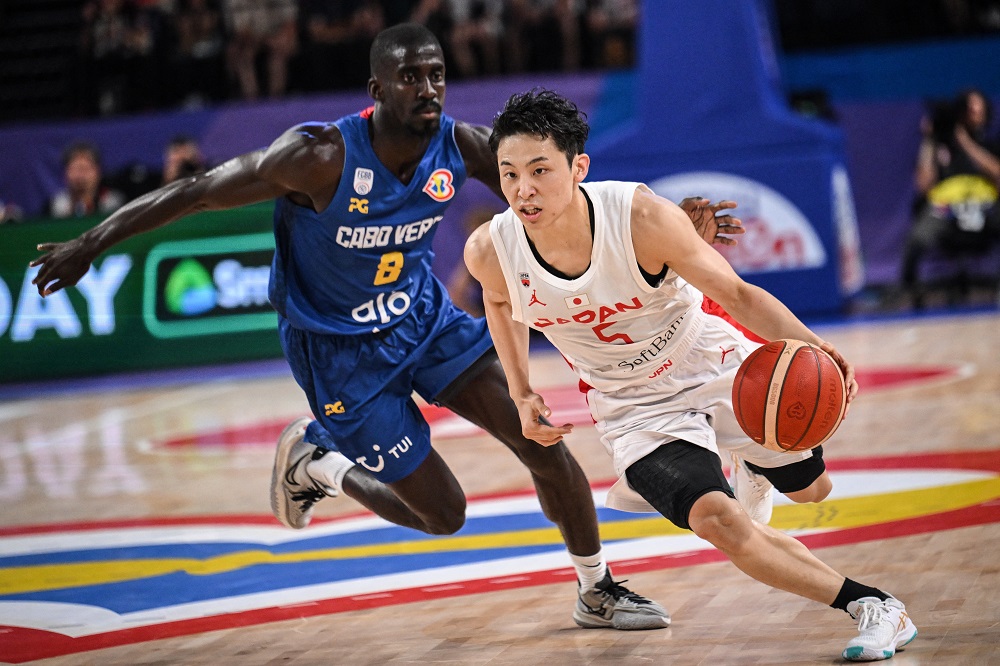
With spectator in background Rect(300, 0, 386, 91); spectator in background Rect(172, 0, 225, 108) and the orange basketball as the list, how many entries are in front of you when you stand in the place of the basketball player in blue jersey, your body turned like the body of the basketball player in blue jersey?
1

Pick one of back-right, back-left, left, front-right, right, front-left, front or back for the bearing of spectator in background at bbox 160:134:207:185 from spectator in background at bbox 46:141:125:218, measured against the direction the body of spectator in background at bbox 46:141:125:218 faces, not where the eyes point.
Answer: left

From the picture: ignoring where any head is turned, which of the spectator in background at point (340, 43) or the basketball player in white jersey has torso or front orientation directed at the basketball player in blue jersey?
the spectator in background

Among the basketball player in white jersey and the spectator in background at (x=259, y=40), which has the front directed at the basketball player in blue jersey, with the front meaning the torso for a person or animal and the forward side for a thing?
the spectator in background

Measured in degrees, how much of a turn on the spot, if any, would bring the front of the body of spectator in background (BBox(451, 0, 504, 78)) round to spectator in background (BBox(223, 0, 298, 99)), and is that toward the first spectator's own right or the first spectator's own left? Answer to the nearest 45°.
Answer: approximately 90° to the first spectator's own right

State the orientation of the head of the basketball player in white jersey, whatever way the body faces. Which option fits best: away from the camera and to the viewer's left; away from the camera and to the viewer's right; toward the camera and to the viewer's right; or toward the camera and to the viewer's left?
toward the camera and to the viewer's left

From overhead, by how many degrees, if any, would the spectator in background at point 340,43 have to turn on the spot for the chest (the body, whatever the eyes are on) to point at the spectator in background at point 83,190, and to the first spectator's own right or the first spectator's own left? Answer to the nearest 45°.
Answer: approximately 45° to the first spectator's own right

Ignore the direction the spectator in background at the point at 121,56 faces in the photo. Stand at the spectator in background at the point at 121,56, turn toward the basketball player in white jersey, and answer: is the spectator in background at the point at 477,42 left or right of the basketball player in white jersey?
left

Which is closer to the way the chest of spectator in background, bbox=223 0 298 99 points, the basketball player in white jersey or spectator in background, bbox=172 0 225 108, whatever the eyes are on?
the basketball player in white jersey

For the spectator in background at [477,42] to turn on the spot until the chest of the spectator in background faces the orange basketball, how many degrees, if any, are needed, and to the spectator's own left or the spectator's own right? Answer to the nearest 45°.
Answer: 0° — they already face it

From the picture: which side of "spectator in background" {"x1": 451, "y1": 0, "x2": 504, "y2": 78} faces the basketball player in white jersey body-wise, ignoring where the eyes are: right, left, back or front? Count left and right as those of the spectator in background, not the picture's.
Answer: front
